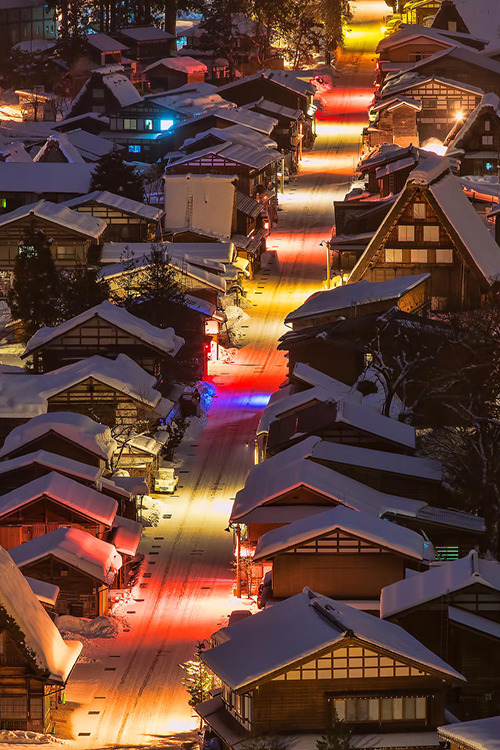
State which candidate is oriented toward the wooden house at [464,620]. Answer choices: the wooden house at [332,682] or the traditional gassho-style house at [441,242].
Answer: the traditional gassho-style house

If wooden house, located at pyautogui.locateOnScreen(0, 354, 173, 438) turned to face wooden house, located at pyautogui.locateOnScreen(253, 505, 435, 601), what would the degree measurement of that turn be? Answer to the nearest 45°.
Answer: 0° — it already faces it

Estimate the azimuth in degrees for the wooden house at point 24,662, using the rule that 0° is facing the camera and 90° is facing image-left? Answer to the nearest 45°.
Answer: approximately 0°

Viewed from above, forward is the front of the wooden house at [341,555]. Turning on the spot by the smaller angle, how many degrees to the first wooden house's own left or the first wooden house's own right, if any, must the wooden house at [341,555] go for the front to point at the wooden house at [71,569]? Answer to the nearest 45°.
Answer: approximately 135° to the first wooden house's own right

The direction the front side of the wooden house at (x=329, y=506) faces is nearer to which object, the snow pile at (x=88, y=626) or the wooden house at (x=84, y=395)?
the snow pile

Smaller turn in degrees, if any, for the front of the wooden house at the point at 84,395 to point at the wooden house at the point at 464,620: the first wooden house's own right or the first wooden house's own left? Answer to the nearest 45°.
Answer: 0° — it already faces it
